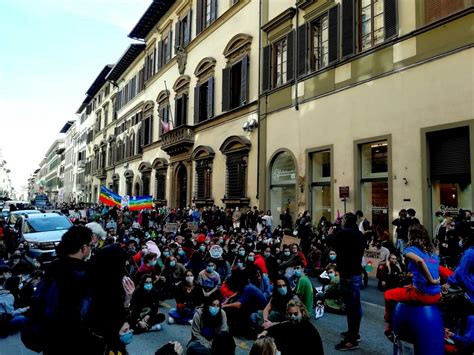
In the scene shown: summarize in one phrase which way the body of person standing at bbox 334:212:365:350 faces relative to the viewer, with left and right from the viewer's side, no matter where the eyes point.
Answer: facing away from the viewer and to the left of the viewer

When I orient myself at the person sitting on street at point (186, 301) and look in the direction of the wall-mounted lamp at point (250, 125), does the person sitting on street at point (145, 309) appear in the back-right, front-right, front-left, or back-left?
back-left

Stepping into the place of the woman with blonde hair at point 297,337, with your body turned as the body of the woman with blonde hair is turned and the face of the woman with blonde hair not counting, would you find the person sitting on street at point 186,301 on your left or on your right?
on your right

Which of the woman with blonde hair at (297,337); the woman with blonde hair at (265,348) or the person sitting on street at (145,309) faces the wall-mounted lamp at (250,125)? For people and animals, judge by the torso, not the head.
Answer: the woman with blonde hair at (265,348)

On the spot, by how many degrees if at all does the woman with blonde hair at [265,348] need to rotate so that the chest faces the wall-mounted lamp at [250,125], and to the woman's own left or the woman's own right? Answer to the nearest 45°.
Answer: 0° — they already face it

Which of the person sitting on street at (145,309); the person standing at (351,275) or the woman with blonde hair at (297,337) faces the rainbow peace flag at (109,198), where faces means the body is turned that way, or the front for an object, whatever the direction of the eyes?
the person standing

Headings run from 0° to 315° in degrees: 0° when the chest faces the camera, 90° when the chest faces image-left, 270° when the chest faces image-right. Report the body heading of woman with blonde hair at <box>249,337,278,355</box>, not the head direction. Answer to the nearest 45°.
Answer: approximately 180°

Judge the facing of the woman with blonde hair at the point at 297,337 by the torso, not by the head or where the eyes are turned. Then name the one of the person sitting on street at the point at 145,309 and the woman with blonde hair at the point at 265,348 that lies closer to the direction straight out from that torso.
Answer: the woman with blonde hair
